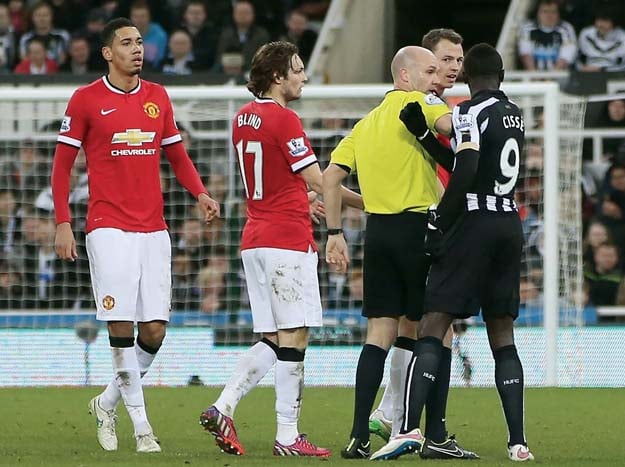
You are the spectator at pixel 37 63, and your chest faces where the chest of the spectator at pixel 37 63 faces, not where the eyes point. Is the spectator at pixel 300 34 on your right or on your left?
on your left

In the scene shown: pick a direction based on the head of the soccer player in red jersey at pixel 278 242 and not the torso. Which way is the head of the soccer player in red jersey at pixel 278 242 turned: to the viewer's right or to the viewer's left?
to the viewer's right

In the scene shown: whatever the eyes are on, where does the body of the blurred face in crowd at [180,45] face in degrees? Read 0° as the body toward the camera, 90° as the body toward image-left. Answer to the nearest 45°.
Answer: approximately 0°

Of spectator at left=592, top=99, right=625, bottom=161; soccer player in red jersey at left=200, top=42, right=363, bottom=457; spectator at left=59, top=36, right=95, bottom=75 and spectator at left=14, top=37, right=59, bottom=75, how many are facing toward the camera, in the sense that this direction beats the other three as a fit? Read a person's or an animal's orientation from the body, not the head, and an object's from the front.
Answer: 3

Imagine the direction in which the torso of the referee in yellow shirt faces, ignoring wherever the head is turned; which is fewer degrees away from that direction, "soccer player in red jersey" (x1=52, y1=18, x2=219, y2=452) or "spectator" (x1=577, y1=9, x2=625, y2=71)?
the spectator

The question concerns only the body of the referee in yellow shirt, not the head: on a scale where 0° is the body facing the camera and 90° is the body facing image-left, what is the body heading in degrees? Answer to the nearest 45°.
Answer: approximately 225°
